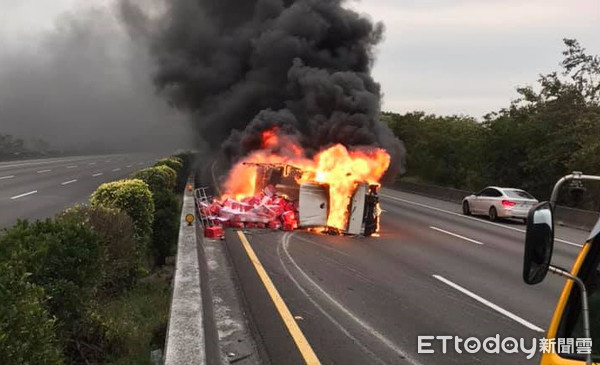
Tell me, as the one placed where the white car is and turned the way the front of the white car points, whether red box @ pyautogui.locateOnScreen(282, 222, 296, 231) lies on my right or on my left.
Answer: on my left

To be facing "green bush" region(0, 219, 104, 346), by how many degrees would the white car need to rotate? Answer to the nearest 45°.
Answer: approximately 135° to its left

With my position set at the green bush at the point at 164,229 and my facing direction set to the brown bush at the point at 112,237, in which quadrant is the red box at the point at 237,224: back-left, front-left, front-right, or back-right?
back-left

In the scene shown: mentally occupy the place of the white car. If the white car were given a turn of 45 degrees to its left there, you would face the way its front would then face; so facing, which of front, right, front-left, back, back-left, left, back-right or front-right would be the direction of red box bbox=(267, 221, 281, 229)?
front-left

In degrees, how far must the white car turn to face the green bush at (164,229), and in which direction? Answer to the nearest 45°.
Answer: approximately 90° to its left

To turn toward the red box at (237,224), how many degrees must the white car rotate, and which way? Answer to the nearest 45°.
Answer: approximately 90° to its left

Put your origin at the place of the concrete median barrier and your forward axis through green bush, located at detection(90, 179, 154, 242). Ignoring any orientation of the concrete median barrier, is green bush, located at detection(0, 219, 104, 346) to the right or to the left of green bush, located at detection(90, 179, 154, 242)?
left

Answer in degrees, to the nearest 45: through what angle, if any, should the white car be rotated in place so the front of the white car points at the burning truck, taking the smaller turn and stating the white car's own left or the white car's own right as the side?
approximately 90° to the white car's own left

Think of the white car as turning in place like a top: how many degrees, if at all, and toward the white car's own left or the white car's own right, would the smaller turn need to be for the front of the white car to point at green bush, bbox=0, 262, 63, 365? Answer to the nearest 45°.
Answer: approximately 135° to the white car's own left

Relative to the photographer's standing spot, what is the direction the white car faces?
facing away from the viewer and to the left of the viewer
